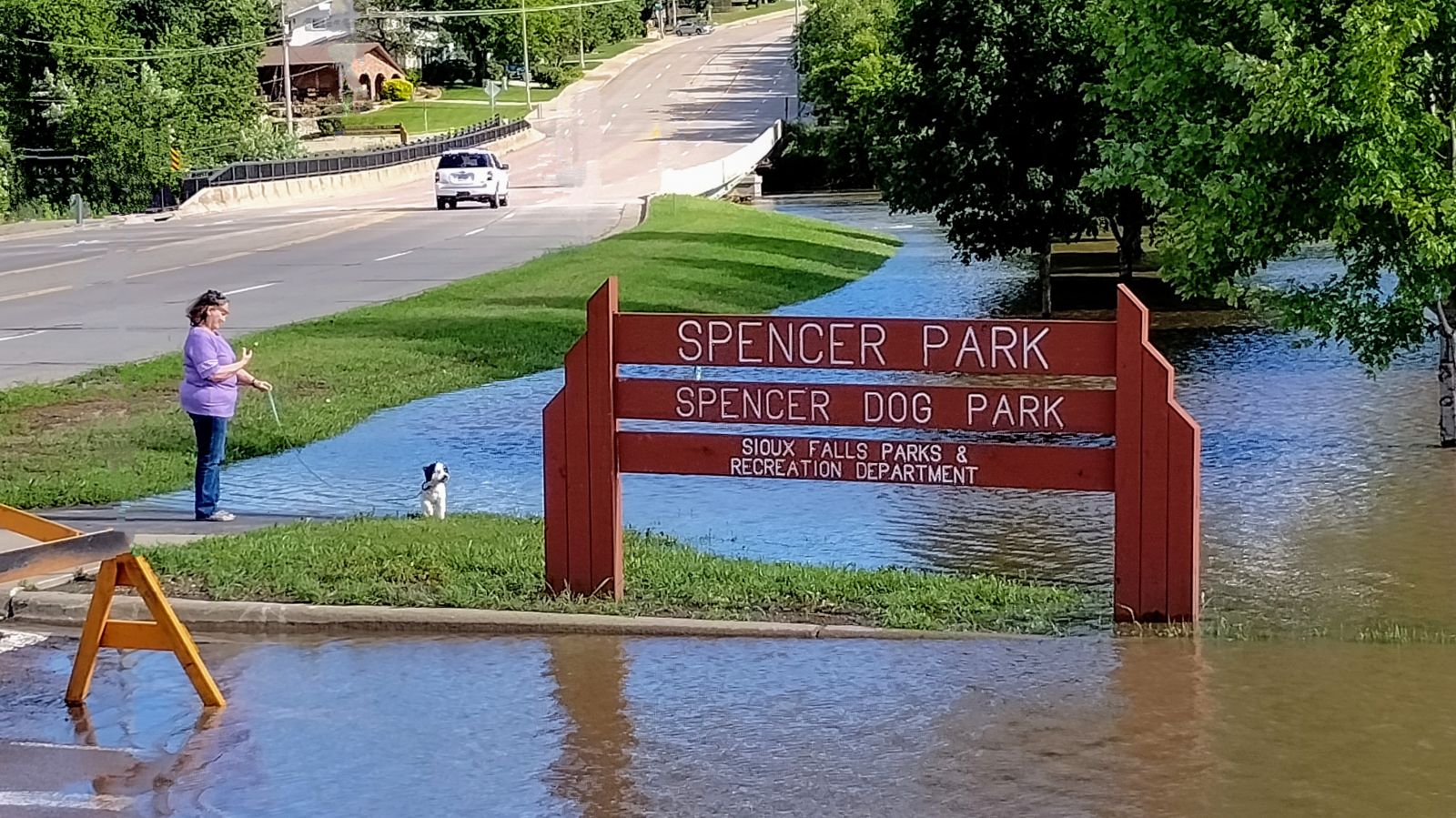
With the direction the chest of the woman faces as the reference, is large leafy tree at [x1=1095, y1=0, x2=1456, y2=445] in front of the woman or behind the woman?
in front

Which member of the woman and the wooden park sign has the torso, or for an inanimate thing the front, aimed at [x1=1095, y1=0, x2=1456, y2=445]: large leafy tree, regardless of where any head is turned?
the woman

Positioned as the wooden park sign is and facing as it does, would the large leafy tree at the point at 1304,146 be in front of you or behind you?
behind

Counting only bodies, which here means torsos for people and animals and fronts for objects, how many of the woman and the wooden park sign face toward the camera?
1

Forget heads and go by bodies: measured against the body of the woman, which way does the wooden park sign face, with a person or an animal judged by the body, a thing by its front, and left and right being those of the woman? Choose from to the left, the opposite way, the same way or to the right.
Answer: to the right

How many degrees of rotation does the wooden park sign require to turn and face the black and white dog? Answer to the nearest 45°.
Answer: approximately 135° to its right

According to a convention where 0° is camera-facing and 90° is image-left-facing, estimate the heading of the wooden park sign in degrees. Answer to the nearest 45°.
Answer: approximately 0°

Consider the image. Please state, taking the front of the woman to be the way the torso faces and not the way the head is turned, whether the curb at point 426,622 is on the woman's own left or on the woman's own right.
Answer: on the woman's own right

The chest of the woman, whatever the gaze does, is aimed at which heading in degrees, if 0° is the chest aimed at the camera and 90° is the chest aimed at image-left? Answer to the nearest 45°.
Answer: approximately 270°

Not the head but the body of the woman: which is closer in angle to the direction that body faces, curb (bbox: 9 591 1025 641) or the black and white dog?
the black and white dog

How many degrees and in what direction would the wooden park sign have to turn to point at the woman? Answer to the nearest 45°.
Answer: approximately 135° to its right

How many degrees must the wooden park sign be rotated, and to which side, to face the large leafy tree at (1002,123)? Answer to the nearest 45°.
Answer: approximately 180°
